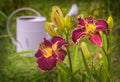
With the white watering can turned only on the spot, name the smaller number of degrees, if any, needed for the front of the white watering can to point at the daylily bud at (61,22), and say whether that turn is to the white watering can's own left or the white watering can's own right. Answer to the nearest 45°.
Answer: approximately 90° to the white watering can's own right

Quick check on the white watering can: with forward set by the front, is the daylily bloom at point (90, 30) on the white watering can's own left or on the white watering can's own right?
on the white watering can's own right

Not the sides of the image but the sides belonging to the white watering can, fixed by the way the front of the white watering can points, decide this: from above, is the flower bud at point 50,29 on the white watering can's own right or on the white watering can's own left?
on the white watering can's own right

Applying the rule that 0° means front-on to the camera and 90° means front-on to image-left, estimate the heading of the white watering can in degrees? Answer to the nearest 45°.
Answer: approximately 270°

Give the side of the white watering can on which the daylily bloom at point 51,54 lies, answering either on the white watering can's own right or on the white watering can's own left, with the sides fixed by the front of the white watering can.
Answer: on the white watering can's own right
